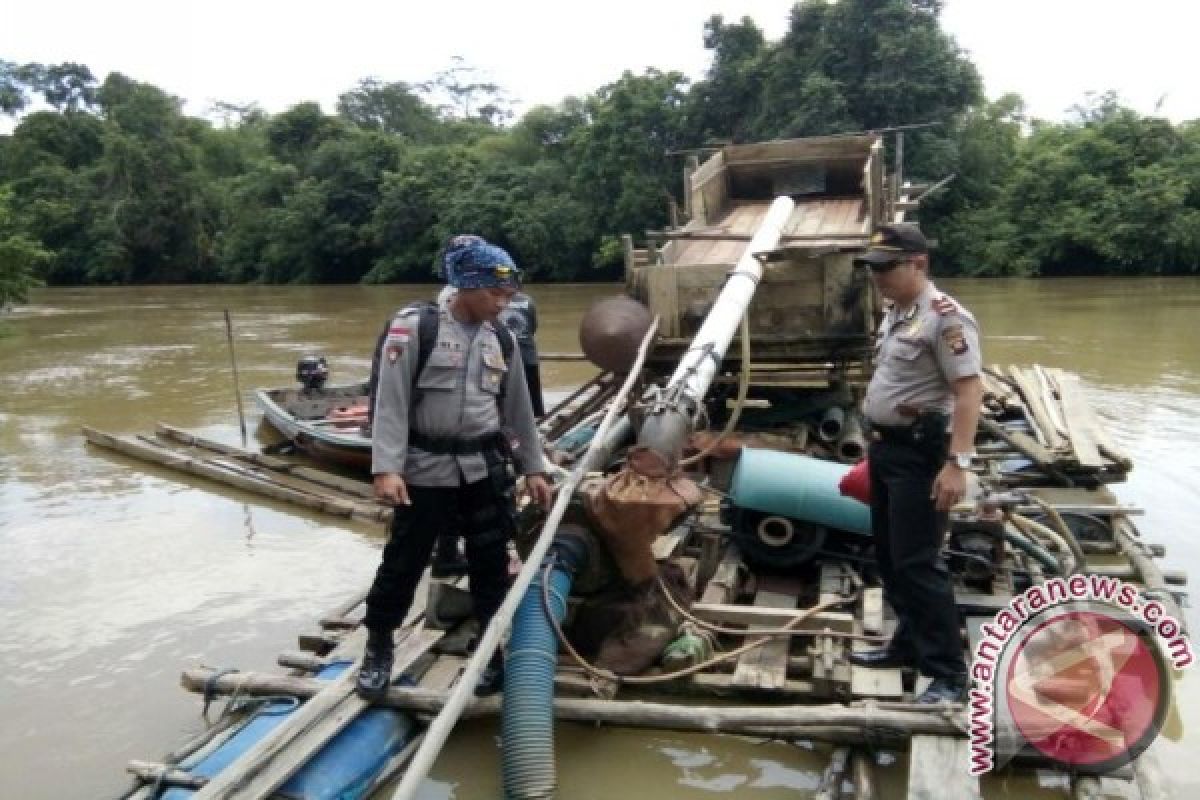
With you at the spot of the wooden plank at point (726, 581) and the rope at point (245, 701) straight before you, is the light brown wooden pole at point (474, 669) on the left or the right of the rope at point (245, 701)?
left

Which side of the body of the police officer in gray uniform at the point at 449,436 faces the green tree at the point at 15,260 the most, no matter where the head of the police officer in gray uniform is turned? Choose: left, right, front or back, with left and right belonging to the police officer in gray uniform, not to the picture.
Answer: back

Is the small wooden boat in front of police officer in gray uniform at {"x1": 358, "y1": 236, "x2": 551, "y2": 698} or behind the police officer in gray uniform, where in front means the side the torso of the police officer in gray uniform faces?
behind

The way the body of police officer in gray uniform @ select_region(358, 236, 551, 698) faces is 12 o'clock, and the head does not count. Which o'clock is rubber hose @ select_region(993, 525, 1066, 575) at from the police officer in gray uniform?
The rubber hose is roughly at 10 o'clock from the police officer in gray uniform.

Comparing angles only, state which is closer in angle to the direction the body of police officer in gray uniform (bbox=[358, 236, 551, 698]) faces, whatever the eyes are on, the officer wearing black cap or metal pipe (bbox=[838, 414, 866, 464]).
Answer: the officer wearing black cap

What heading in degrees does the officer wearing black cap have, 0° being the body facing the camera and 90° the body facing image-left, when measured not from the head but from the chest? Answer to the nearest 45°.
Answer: approximately 45°

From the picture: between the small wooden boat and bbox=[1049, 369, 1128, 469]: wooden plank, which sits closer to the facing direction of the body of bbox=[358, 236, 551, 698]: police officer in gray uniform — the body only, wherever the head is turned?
the wooden plank

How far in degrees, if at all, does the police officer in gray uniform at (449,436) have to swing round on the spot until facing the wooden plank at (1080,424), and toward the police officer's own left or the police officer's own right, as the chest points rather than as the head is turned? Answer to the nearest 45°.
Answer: approximately 90° to the police officer's own left

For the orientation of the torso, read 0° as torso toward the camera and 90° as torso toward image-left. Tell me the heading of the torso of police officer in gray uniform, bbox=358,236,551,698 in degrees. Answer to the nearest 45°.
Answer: approximately 315°
